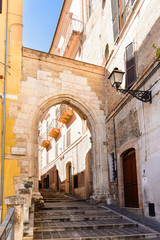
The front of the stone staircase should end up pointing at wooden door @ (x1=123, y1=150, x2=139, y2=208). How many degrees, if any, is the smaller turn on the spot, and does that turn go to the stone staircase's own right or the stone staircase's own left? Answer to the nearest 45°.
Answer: approximately 135° to the stone staircase's own left

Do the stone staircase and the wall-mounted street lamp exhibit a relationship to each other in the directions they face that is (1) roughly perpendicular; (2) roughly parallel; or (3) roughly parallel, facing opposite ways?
roughly perpendicular

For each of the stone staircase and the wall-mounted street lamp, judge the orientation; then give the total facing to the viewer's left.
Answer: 1

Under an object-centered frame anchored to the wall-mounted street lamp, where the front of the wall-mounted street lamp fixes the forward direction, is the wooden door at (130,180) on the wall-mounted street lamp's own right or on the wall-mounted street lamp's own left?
on the wall-mounted street lamp's own right

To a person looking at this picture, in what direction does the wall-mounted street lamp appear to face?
facing to the left of the viewer

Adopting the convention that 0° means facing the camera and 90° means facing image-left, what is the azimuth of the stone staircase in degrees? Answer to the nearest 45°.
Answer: approximately 0°

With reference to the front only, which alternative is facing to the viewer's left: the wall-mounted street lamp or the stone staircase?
the wall-mounted street lamp
